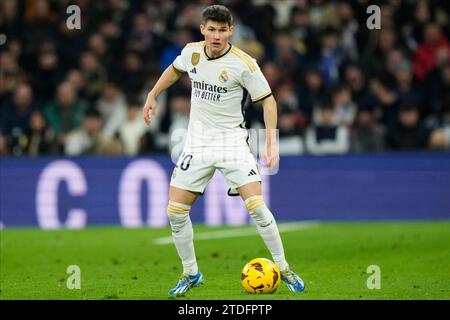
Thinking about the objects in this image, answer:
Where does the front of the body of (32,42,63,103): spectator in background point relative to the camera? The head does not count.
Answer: toward the camera

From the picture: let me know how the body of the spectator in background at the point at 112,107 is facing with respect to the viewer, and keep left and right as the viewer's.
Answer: facing the viewer

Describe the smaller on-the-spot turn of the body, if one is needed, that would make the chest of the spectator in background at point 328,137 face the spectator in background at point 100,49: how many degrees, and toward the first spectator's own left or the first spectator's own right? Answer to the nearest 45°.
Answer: approximately 90° to the first spectator's own right

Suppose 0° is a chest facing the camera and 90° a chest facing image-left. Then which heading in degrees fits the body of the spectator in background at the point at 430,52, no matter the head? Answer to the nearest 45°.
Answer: approximately 0°

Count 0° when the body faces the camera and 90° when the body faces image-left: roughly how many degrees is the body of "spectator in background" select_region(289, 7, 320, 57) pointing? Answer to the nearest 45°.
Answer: approximately 0°

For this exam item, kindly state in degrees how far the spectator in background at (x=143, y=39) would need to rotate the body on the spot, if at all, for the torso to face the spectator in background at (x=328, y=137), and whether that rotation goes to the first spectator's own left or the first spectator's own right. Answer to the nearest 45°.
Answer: approximately 45° to the first spectator's own left

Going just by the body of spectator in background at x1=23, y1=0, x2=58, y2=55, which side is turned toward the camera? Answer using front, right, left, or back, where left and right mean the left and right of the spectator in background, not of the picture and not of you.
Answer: front

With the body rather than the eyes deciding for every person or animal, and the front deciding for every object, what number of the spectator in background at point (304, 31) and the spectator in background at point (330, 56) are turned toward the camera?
2
